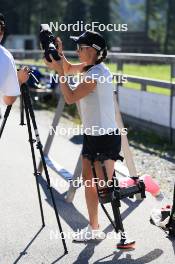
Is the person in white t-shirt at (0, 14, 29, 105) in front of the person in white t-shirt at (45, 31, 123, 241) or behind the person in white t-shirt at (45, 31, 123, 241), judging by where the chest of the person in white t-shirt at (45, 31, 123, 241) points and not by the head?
in front

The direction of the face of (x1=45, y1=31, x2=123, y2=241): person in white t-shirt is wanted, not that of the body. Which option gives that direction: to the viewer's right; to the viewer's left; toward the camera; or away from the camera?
to the viewer's left

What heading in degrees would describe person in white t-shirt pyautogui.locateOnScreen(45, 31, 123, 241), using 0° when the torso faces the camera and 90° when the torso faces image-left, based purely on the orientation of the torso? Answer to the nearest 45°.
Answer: approximately 90°
